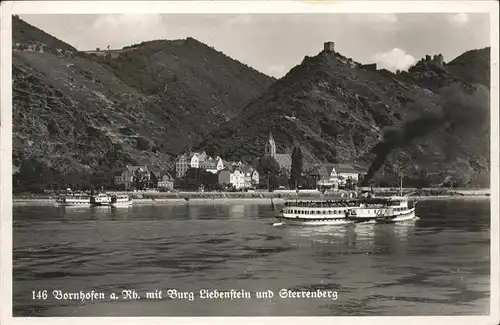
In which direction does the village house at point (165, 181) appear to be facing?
toward the camera
